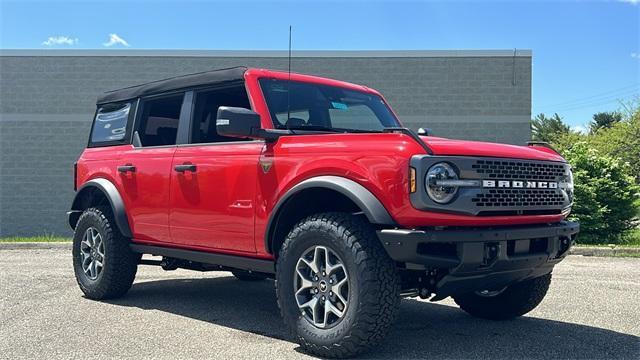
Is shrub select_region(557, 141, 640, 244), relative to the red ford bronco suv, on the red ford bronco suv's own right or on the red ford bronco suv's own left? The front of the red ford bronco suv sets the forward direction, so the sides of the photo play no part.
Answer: on the red ford bronco suv's own left

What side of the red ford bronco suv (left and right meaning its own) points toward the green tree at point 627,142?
left

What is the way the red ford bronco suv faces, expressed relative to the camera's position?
facing the viewer and to the right of the viewer
